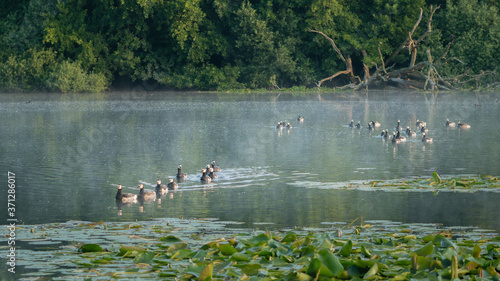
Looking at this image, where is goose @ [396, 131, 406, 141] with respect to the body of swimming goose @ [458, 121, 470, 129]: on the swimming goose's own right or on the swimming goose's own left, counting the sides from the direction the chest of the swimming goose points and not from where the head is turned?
on the swimming goose's own left

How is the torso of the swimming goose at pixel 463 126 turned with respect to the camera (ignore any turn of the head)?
to the viewer's left
